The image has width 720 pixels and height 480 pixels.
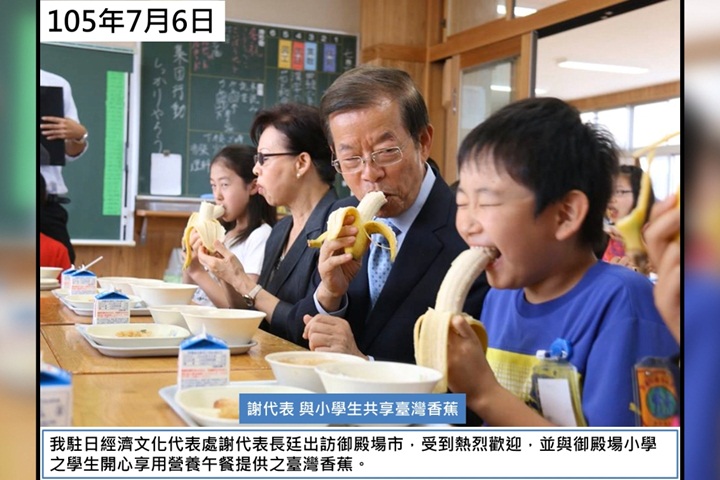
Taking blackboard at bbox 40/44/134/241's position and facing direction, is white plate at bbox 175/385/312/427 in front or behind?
in front

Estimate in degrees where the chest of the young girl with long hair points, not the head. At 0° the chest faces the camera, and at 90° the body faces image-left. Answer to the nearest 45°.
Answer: approximately 45°
